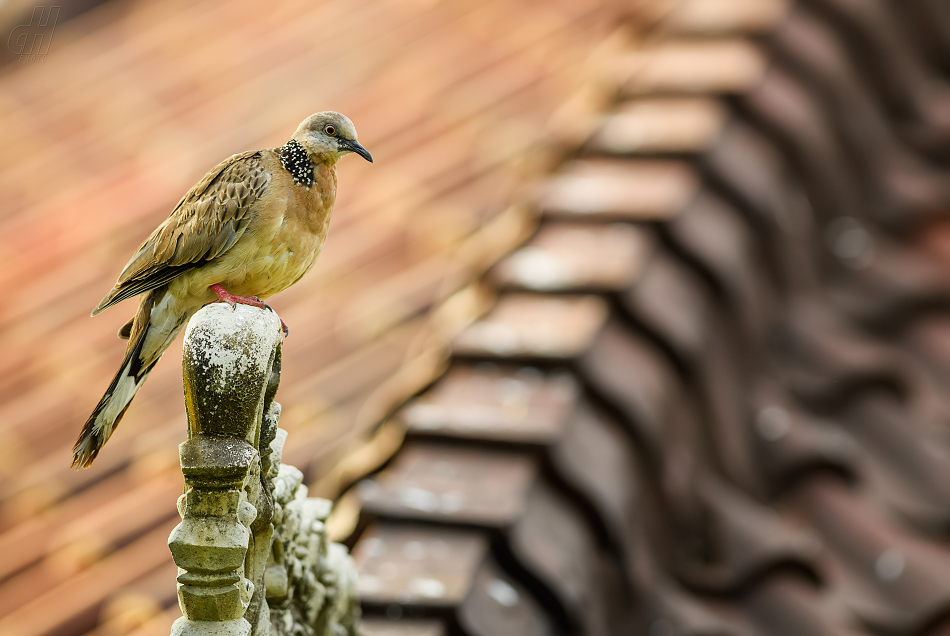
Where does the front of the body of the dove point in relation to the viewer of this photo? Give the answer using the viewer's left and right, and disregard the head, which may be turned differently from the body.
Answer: facing to the right of the viewer
